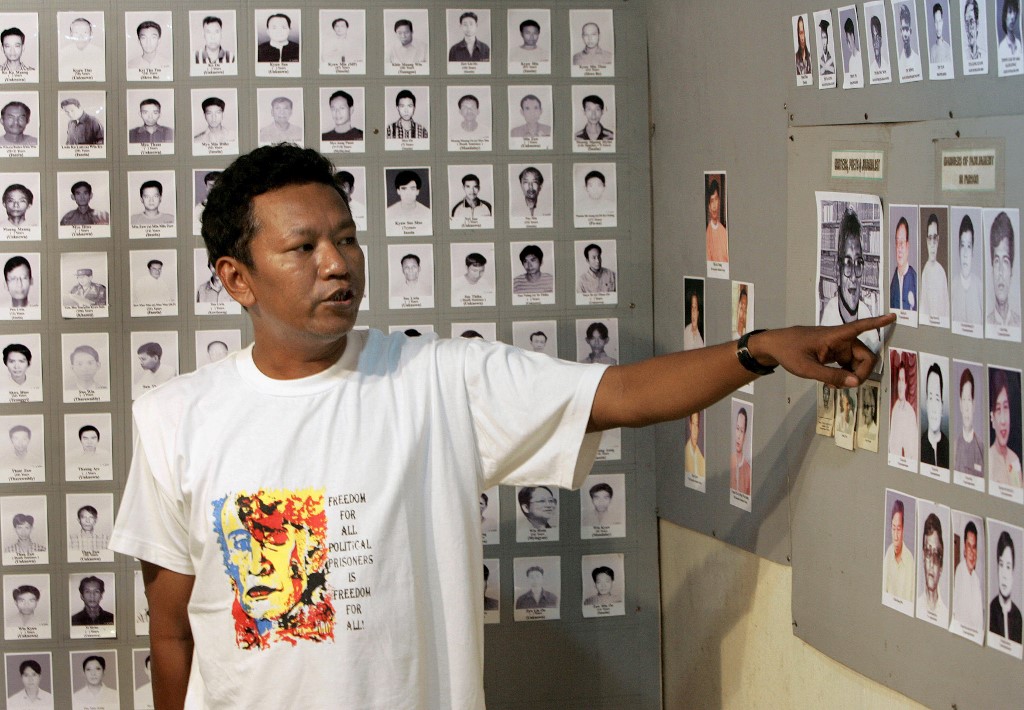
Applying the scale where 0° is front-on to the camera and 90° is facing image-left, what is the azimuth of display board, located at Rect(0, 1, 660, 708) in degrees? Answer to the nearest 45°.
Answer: approximately 0°

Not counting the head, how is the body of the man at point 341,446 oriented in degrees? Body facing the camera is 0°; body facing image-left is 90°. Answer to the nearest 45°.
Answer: approximately 0°
